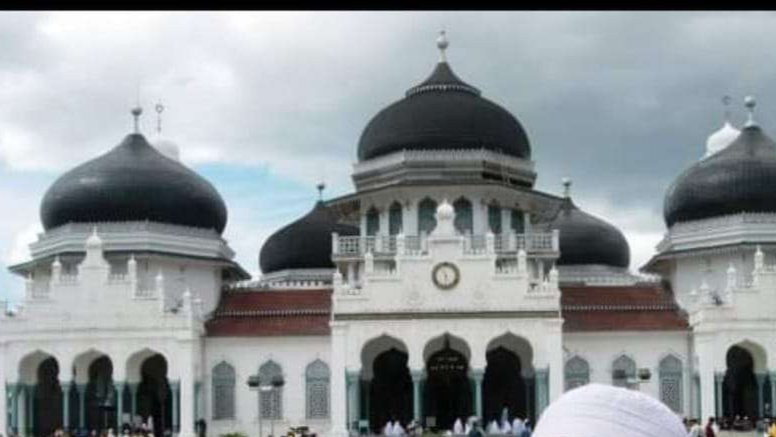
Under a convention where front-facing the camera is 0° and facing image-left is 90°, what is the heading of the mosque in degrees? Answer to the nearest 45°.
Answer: approximately 0°
